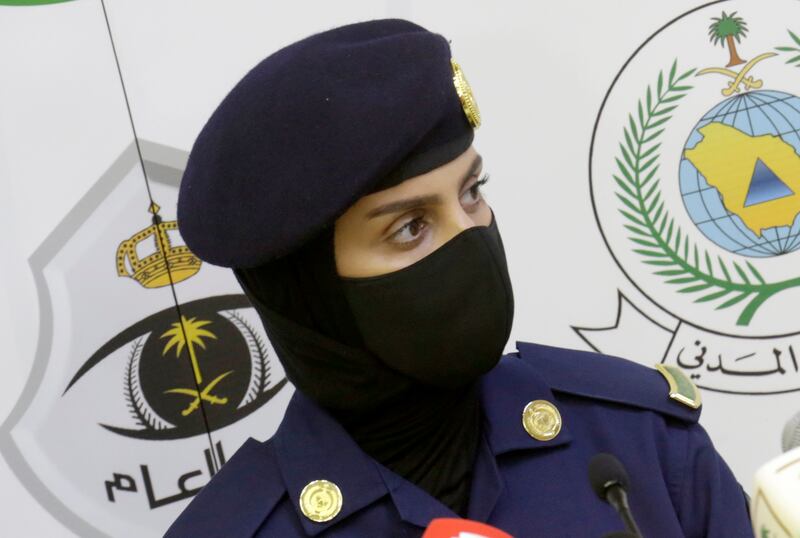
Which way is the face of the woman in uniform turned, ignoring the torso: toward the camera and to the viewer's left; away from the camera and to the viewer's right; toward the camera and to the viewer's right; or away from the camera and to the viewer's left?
toward the camera and to the viewer's right

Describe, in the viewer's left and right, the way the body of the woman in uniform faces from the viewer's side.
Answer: facing the viewer

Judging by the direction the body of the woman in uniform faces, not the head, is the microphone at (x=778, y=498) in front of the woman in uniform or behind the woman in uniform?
in front
